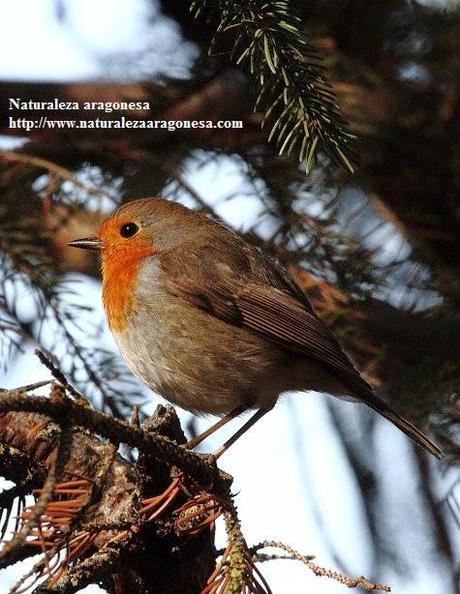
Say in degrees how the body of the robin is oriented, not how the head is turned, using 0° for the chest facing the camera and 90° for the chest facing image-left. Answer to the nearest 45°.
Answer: approximately 90°

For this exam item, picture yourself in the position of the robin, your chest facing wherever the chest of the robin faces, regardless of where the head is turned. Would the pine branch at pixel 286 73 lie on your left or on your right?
on your left
